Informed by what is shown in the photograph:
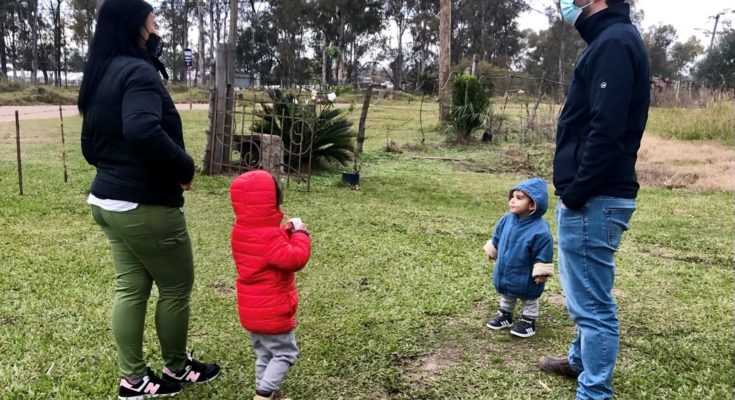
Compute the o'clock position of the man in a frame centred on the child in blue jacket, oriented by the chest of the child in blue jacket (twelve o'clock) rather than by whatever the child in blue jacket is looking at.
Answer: The man is roughly at 10 o'clock from the child in blue jacket.

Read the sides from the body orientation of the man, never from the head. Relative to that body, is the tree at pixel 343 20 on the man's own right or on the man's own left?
on the man's own right

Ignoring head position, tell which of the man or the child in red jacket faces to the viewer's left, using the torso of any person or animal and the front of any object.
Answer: the man

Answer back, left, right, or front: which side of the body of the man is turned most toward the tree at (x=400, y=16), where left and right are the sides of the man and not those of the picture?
right

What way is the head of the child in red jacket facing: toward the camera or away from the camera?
away from the camera

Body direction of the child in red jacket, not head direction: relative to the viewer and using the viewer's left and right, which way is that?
facing away from the viewer and to the right of the viewer

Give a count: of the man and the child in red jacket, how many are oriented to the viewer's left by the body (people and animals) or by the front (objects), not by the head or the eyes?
1

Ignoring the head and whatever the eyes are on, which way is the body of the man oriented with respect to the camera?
to the viewer's left

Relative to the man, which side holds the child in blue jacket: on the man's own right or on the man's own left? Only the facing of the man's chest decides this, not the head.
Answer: on the man's own right

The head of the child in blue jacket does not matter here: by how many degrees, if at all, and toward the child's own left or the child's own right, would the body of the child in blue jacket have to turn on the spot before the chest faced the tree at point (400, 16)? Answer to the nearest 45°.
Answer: approximately 135° to the child's own right

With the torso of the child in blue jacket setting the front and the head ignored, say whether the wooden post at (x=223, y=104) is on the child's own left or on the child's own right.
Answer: on the child's own right
